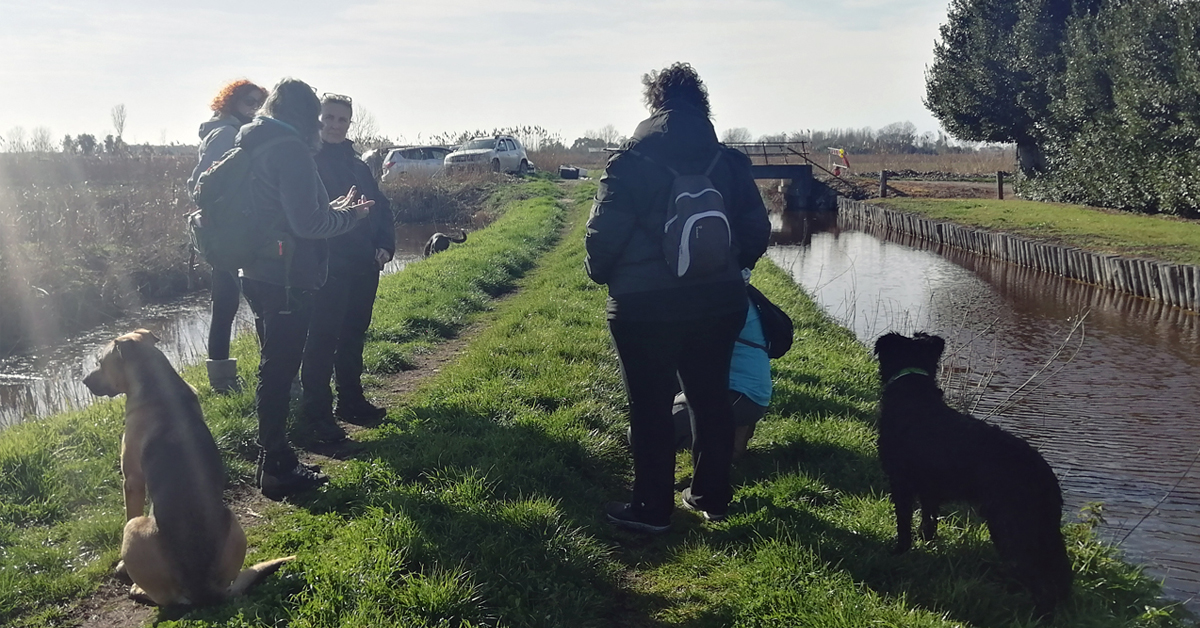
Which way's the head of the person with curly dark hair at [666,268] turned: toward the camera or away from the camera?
away from the camera

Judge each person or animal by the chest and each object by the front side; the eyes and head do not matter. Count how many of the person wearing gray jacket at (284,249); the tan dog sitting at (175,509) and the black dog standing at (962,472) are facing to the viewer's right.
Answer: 1

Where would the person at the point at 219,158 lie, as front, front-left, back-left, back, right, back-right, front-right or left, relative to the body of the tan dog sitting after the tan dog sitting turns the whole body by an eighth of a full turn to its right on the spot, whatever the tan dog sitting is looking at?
front

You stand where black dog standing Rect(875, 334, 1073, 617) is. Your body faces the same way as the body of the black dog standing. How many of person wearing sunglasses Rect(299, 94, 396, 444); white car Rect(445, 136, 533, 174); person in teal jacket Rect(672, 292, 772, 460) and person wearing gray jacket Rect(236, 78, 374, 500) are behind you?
0

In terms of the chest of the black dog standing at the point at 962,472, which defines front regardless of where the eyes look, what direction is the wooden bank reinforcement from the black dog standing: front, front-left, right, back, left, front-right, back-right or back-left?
front-right

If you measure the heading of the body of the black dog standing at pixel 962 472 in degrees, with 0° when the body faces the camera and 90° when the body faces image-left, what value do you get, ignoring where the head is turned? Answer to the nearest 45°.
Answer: approximately 135°

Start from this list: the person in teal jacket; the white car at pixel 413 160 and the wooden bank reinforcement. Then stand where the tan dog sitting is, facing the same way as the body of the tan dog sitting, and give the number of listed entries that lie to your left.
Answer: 0

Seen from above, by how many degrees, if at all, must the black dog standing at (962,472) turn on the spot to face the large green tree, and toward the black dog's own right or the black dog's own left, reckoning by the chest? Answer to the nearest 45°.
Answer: approximately 45° to the black dog's own right

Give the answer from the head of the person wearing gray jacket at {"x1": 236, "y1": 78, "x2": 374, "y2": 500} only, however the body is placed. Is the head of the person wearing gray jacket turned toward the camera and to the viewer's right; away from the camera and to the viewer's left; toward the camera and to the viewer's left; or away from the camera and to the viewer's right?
away from the camera and to the viewer's right

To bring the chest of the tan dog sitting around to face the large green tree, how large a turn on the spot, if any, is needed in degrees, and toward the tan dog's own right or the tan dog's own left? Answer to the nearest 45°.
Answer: approximately 90° to the tan dog's own right

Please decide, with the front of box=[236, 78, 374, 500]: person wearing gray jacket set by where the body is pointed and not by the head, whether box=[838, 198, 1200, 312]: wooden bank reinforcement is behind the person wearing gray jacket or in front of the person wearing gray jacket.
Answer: in front

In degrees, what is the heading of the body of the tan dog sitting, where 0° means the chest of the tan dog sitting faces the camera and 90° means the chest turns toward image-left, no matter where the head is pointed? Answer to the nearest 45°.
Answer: approximately 135°

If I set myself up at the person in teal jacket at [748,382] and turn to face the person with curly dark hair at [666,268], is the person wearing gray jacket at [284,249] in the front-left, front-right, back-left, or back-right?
front-right

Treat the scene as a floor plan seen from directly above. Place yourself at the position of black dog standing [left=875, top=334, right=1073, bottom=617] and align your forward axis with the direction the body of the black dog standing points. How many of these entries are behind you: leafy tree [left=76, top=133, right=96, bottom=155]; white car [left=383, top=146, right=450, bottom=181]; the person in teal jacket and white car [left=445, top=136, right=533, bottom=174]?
0
